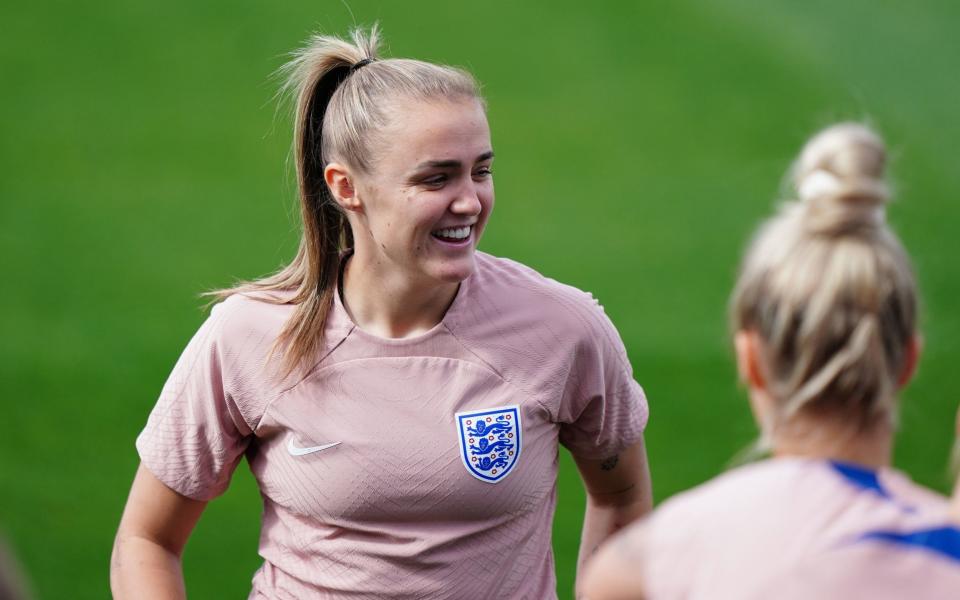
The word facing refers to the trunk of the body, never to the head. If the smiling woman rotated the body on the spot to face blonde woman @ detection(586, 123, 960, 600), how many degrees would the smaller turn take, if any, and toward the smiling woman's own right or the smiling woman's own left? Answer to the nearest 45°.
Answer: approximately 45° to the smiling woman's own left

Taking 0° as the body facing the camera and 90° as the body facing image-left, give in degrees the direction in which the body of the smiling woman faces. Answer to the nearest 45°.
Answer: approximately 0°
